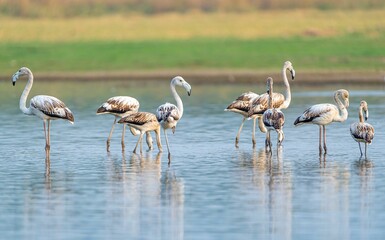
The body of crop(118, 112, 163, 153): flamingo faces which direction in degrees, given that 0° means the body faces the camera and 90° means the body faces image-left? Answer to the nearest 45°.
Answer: approximately 270°

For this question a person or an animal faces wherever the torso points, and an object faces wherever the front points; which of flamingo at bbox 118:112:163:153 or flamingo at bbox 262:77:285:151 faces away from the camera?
flamingo at bbox 262:77:285:151

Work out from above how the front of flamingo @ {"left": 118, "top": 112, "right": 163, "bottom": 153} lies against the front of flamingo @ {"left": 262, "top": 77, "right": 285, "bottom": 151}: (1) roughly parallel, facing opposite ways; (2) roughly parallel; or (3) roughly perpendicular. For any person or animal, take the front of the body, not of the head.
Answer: roughly perpendicular

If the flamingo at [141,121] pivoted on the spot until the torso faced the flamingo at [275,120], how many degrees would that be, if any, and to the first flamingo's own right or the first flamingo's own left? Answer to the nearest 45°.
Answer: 0° — it already faces it

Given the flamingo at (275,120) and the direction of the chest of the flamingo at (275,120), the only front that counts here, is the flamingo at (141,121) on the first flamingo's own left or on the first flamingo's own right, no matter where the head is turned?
on the first flamingo's own left

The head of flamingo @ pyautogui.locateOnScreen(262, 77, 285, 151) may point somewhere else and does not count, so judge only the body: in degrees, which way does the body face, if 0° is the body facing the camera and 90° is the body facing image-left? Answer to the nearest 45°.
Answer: approximately 180°

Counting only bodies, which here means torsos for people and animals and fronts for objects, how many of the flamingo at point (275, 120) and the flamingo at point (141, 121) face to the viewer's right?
1
